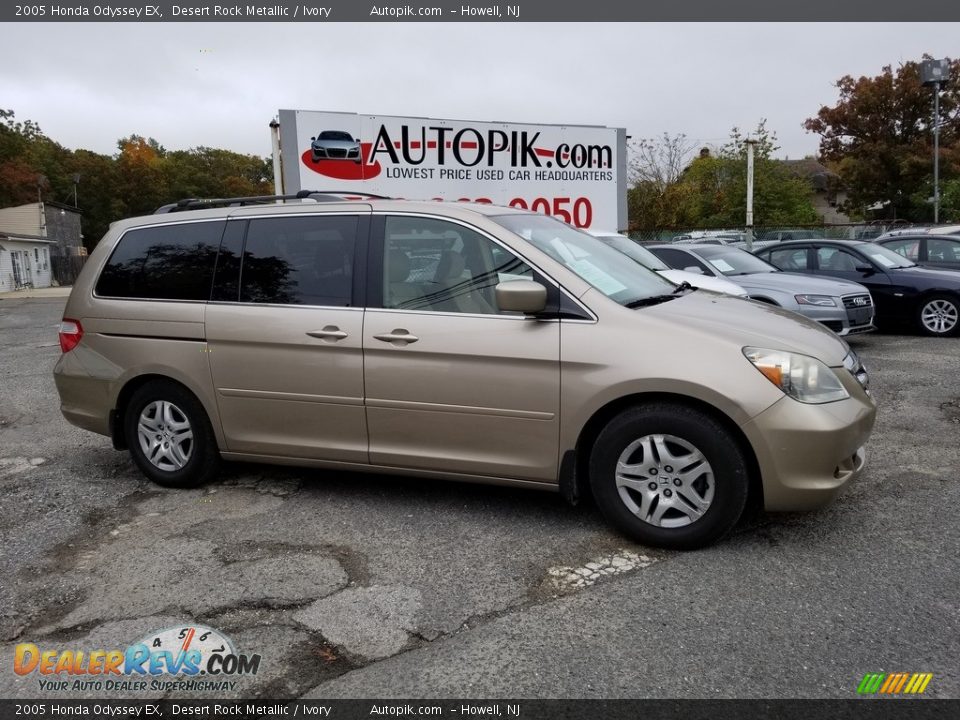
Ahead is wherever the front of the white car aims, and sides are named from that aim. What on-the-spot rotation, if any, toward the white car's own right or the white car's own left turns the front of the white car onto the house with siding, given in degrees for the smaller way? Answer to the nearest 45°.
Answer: approximately 180°

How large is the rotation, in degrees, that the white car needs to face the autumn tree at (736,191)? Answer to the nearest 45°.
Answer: approximately 135° to its left

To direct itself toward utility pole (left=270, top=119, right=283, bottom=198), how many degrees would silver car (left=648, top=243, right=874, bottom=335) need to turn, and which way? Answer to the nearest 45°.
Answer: approximately 135° to its right

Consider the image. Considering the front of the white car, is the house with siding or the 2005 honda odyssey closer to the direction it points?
the 2005 honda odyssey

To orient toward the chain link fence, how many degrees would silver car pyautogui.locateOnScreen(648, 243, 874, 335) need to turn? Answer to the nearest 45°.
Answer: approximately 135° to its left

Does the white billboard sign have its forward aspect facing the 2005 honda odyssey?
yes

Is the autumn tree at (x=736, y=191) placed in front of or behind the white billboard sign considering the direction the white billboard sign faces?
behind

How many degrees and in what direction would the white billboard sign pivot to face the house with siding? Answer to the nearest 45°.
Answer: approximately 135° to its right

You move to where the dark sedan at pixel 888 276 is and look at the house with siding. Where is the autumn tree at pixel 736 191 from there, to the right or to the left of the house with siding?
right

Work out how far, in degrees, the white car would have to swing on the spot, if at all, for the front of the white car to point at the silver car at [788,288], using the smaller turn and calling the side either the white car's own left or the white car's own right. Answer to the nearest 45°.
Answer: approximately 90° to the white car's own left

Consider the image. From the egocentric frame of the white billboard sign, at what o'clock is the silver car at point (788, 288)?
The silver car is roughly at 10 o'clock from the white billboard sign.

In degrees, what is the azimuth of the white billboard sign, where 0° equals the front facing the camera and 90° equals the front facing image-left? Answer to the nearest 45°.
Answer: approximately 0°

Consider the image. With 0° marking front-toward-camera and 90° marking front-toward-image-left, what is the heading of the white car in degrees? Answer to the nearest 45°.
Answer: approximately 315°

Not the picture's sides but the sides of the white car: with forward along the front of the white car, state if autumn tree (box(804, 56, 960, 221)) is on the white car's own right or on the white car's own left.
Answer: on the white car's own left

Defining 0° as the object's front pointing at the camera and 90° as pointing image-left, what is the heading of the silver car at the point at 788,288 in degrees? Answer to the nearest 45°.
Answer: approximately 315°

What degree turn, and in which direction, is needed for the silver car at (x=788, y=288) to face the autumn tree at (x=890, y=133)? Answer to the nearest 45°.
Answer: approximately 135° to its left

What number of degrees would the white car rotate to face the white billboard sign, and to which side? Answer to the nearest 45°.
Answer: approximately 180°
